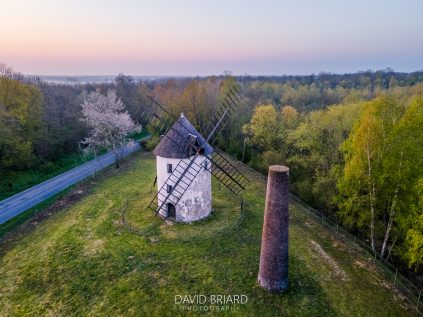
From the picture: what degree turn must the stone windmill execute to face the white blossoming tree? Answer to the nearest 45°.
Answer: approximately 180°

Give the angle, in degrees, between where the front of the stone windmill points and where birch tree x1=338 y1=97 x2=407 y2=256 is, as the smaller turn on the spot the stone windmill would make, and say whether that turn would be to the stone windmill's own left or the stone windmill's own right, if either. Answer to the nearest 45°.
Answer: approximately 45° to the stone windmill's own left

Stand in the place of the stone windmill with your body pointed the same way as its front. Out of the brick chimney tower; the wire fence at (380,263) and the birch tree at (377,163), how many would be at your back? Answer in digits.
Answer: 0

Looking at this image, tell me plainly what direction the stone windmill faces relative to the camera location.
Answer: facing the viewer and to the right of the viewer

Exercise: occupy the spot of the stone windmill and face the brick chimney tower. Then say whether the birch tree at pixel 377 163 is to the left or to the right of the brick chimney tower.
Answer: left

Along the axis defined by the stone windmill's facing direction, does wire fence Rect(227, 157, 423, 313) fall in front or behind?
in front

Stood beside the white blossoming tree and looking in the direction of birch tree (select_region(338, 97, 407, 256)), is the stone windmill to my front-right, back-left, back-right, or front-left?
front-right

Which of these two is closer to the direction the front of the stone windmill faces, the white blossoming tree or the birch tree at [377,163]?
the birch tree

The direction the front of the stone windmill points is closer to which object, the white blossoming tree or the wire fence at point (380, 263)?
the wire fence

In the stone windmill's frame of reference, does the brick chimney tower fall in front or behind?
in front
